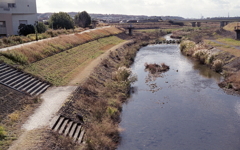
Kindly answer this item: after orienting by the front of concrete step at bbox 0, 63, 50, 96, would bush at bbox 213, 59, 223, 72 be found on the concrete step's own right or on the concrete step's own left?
on the concrete step's own left

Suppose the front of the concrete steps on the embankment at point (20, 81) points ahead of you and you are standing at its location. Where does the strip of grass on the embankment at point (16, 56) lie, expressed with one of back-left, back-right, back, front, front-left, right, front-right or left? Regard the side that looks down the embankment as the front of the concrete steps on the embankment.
back-left

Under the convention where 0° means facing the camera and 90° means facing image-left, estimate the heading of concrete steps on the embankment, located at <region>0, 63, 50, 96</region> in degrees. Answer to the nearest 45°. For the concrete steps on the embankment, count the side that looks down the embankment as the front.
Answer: approximately 315°

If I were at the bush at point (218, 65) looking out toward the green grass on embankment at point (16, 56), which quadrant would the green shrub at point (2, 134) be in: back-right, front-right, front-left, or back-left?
front-left

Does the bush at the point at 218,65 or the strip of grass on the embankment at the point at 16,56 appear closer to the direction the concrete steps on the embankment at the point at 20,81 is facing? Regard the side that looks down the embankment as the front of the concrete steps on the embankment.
the bush

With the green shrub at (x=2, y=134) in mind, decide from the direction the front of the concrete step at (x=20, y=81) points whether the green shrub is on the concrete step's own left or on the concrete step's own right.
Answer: on the concrete step's own right
